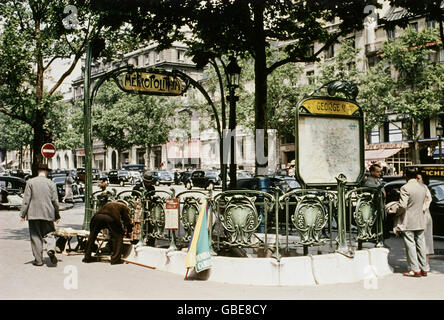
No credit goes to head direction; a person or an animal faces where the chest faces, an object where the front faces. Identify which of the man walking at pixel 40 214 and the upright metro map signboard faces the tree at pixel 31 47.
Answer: the man walking

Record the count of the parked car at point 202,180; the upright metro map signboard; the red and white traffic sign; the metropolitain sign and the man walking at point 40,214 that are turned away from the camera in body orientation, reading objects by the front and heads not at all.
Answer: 1

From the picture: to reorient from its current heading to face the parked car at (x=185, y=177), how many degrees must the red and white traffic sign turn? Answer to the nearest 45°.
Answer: approximately 135° to its left

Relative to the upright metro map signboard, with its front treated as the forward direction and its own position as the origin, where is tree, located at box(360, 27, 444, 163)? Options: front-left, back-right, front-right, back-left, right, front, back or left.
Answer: back

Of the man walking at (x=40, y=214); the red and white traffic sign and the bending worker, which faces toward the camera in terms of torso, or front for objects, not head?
the red and white traffic sign

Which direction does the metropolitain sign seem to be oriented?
toward the camera

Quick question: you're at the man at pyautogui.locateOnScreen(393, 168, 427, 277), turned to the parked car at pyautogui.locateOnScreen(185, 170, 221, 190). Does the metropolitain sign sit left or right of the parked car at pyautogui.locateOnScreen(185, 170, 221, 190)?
left

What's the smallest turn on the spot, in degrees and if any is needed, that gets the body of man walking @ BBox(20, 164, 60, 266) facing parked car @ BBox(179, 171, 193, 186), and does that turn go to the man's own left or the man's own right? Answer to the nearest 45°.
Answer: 0° — they already face it

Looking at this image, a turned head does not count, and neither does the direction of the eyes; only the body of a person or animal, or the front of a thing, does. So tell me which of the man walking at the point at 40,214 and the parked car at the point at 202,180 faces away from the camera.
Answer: the man walking

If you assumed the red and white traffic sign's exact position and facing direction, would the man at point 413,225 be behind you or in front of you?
in front

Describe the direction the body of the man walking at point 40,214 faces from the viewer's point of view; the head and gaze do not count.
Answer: away from the camera

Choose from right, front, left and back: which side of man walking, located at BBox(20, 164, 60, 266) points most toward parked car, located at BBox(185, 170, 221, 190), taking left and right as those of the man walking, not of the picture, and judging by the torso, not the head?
front
